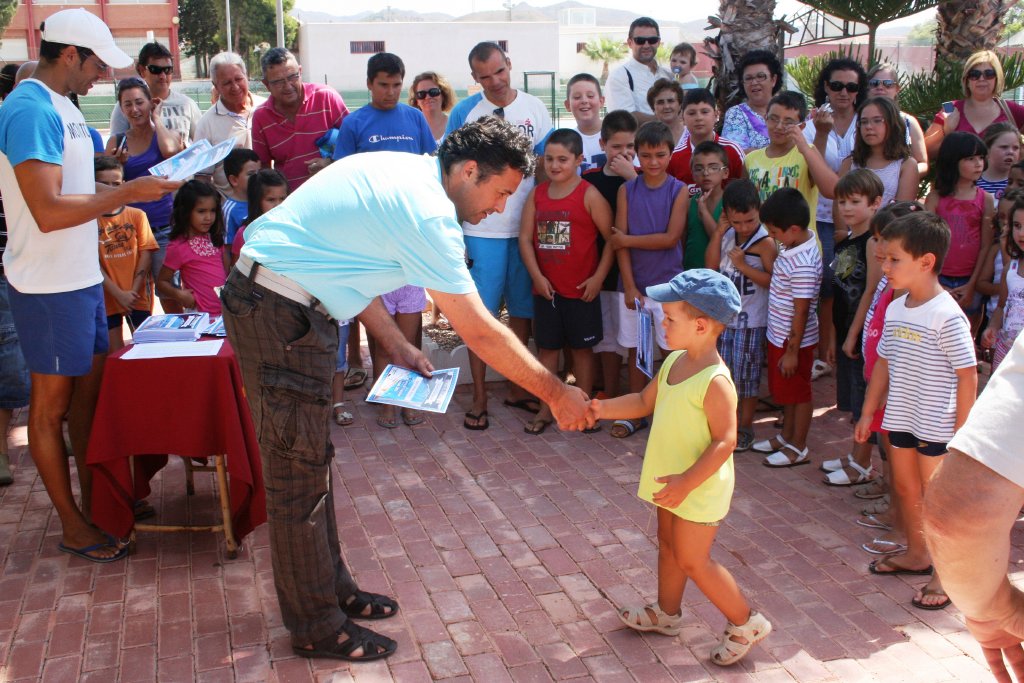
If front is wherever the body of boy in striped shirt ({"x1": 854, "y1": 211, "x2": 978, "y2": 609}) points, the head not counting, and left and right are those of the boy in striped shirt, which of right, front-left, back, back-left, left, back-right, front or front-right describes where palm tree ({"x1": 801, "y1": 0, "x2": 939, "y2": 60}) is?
back-right

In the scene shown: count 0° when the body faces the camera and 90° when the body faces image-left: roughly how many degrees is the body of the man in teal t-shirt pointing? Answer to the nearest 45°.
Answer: approximately 270°

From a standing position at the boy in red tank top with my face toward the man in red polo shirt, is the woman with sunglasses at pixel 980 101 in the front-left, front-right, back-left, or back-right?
back-right

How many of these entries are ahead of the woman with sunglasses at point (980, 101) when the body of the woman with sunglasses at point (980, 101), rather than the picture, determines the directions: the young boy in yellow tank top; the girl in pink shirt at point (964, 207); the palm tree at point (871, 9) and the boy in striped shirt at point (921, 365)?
3

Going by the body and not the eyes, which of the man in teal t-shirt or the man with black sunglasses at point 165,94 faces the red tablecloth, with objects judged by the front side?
the man with black sunglasses

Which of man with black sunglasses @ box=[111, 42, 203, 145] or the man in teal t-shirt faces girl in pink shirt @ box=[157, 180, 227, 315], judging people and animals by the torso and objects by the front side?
the man with black sunglasses

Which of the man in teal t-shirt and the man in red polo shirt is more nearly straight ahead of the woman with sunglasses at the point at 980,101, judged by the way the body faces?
the man in teal t-shirt

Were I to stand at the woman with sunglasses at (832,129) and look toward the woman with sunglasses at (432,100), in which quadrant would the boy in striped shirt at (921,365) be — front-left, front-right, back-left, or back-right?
back-left

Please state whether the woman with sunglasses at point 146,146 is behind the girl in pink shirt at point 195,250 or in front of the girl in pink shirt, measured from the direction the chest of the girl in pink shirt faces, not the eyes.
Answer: behind
